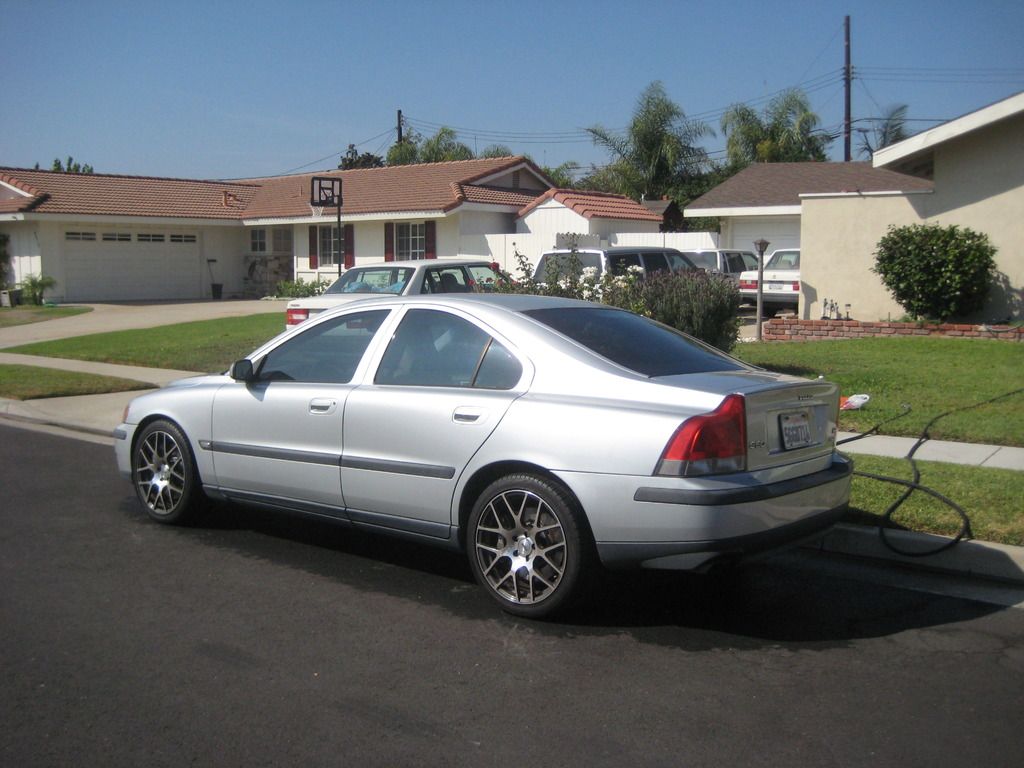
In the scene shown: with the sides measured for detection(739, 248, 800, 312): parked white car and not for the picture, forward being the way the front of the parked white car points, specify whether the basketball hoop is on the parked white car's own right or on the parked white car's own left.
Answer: on the parked white car's own left

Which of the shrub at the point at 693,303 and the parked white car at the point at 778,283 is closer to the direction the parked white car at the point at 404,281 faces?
the parked white car

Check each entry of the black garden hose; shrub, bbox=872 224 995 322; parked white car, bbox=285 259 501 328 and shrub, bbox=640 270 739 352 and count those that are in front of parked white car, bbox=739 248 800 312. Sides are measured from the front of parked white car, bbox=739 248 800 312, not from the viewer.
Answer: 0

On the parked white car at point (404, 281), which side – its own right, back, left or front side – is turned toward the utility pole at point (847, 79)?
front

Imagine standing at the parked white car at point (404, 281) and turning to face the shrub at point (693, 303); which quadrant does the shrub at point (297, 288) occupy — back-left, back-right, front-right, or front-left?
back-left

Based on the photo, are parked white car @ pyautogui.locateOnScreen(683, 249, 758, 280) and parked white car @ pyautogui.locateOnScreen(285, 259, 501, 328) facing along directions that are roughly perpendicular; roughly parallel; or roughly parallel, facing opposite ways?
roughly parallel

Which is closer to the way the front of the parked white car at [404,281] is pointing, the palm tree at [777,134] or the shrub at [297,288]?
the palm tree

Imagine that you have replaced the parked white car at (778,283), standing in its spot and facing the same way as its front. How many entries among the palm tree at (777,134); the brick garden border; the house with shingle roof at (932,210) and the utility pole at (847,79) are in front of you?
2

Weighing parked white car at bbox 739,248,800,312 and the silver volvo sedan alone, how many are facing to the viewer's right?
0

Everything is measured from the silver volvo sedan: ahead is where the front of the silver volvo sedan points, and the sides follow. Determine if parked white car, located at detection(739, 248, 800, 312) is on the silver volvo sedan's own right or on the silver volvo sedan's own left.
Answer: on the silver volvo sedan's own right

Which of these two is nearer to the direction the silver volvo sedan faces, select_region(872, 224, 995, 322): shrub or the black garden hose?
the shrub

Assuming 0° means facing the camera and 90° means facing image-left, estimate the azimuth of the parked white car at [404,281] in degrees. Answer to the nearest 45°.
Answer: approximately 225°

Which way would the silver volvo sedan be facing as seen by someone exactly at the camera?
facing away from the viewer and to the left of the viewer

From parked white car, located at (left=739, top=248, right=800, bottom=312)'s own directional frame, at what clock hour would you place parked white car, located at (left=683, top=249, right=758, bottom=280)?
parked white car, located at (left=683, top=249, right=758, bottom=280) is roughly at 11 o'clock from parked white car, located at (left=739, top=248, right=800, bottom=312).

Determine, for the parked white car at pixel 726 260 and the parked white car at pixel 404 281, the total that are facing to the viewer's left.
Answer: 0

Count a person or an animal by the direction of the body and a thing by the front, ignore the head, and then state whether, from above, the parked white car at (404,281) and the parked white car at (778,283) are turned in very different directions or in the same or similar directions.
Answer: same or similar directions

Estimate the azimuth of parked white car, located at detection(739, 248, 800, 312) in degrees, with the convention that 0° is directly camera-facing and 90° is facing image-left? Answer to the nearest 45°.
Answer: approximately 180°

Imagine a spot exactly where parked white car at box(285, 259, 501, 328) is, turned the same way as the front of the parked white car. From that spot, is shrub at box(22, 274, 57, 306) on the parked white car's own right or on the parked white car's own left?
on the parked white car's own left
